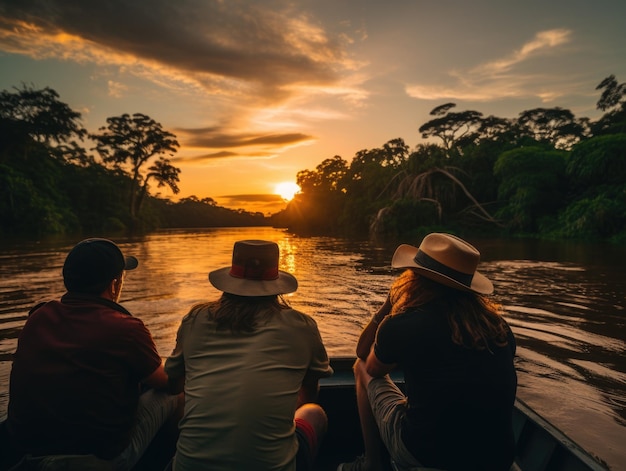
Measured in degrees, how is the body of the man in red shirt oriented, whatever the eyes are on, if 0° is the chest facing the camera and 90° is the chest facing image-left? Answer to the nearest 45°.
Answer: approximately 225°

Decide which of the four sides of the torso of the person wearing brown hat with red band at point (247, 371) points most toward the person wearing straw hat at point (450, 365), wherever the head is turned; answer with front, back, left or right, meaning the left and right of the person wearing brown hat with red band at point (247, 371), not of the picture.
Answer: right

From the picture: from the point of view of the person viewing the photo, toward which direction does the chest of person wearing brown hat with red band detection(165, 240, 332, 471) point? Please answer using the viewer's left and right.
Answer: facing away from the viewer

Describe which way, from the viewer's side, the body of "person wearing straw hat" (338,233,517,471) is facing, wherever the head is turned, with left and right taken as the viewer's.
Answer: facing away from the viewer and to the left of the viewer

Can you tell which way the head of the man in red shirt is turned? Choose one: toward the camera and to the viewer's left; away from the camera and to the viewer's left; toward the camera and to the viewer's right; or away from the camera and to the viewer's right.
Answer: away from the camera and to the viewer's right

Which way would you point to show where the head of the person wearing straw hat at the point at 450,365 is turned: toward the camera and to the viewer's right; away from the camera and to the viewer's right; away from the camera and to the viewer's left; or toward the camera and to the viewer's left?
away from the camera and to the viewer's left

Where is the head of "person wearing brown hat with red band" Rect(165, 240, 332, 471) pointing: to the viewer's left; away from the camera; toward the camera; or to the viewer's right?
away from the camera

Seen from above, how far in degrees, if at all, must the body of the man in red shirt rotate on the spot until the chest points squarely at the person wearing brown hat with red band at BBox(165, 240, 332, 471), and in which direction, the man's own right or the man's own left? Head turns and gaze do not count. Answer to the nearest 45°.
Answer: approximately 90° to the man's own right

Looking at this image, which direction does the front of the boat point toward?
away from the camera
